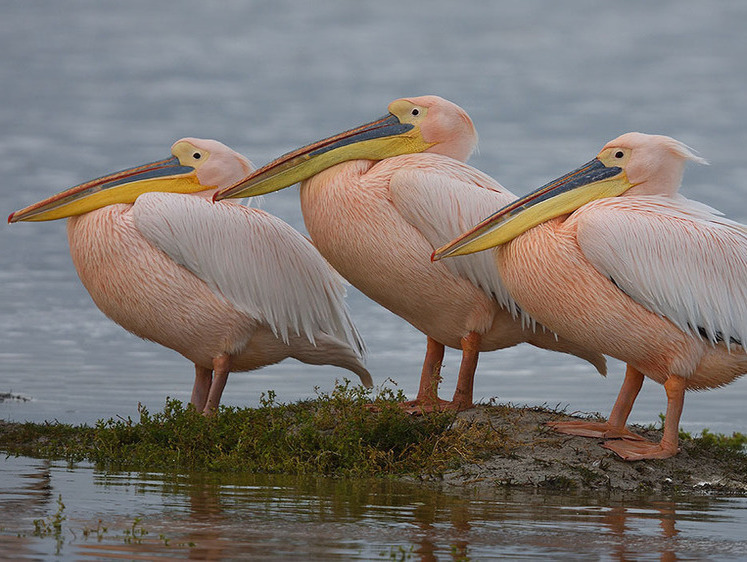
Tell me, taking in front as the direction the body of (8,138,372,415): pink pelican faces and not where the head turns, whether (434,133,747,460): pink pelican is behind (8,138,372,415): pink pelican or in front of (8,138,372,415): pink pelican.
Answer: behind

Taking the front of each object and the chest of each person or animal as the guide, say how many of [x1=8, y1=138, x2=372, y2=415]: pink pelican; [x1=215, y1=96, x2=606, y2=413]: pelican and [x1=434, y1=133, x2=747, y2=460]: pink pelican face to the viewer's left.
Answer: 3

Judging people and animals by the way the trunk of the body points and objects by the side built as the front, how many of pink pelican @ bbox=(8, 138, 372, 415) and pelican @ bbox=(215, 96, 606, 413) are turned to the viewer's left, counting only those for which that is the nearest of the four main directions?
2

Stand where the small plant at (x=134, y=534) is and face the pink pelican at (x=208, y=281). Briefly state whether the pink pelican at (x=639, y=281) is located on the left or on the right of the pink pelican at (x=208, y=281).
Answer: right

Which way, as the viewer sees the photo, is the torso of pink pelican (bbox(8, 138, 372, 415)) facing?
to the viewer's left

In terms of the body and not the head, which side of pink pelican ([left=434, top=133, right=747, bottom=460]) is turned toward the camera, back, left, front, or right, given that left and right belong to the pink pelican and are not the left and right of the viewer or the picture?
left

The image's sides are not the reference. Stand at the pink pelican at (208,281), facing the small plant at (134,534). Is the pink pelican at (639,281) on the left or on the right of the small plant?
left

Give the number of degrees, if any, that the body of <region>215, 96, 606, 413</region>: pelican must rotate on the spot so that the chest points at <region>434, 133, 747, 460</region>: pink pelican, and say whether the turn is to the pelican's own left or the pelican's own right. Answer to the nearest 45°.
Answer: approximately 135° to the pelican's own left

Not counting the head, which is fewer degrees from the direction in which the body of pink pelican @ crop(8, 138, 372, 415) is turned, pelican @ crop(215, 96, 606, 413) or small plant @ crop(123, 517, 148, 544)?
the small plant

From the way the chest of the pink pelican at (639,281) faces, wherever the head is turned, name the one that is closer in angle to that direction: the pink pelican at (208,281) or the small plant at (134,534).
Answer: the pink pelican

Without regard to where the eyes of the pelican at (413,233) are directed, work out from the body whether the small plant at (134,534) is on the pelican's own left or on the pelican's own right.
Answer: on the pelican's own left

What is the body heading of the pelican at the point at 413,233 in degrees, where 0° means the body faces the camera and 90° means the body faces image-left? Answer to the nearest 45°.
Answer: approximately 90°

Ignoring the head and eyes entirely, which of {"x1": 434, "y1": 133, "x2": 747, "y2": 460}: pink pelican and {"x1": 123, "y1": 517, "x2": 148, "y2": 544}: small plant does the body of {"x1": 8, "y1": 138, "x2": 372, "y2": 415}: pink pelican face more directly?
the small plant

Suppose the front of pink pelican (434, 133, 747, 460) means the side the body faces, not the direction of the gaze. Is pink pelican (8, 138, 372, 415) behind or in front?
in front
